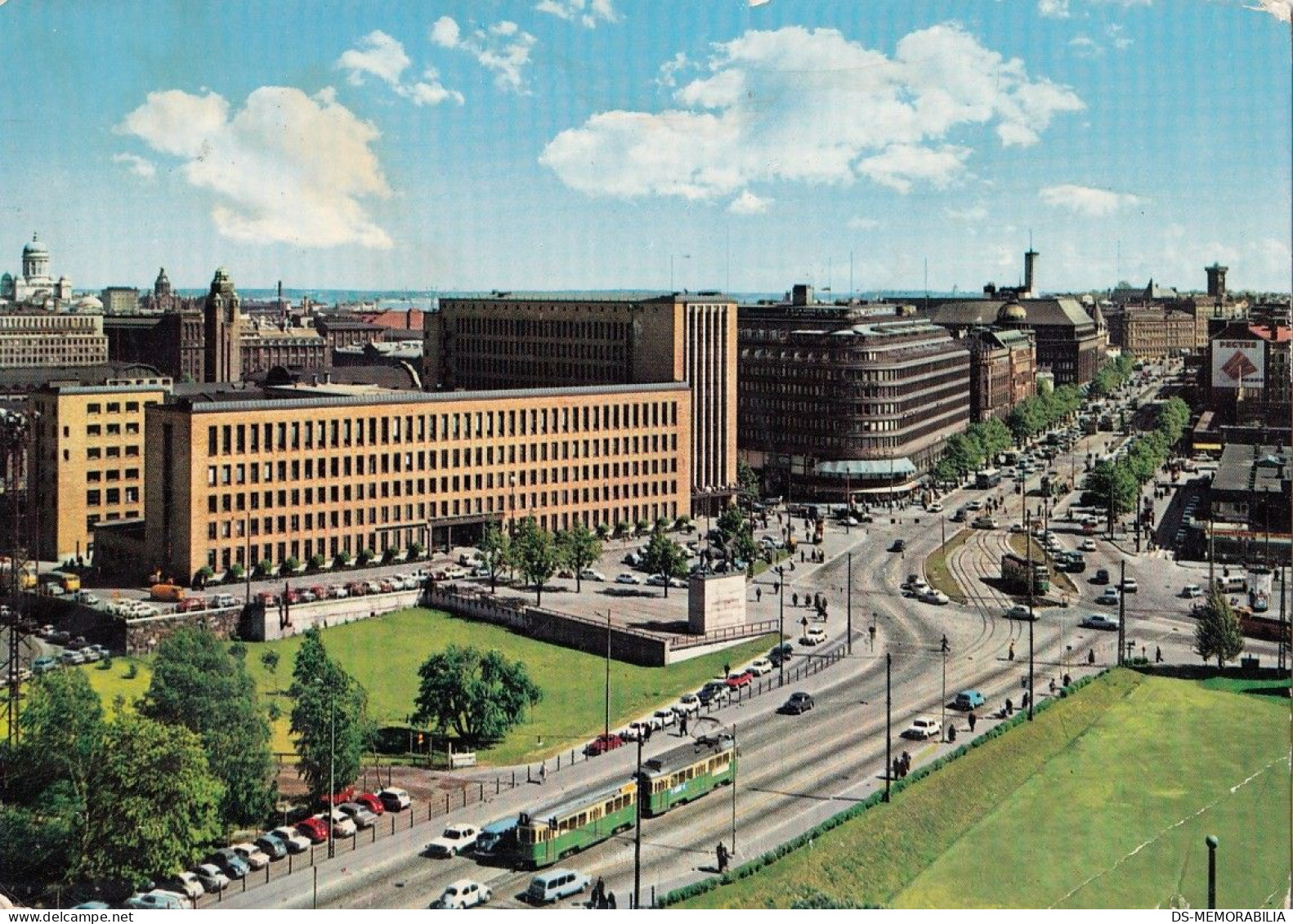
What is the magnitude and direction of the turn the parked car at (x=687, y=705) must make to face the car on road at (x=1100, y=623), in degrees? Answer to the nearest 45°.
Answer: approximately 180°

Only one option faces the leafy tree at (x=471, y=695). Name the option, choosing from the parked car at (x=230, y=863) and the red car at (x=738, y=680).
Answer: the red car

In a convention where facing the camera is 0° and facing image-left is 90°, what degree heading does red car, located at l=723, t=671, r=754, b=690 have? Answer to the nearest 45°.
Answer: approximately 45°
